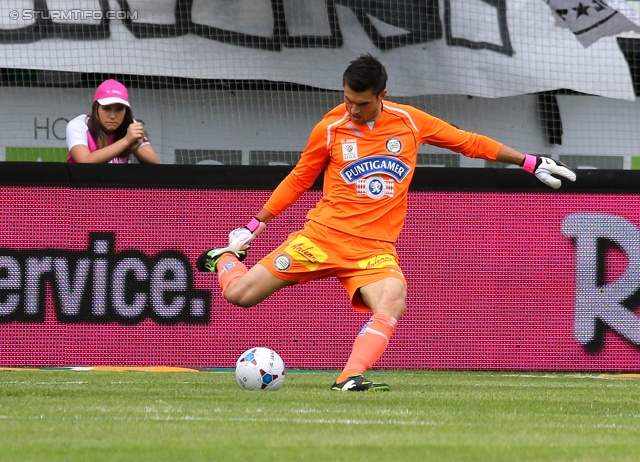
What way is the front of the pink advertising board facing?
toward the camera

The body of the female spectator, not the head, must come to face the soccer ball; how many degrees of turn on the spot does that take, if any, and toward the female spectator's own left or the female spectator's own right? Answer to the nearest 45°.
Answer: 0° — they already face it

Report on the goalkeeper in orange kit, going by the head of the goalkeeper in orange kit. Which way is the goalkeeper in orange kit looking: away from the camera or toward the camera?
toward the camera

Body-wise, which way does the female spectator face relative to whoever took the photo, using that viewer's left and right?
facing the viewer

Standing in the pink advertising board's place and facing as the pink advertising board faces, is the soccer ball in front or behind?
in front

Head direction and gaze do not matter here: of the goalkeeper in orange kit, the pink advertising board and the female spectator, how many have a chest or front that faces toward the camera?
3

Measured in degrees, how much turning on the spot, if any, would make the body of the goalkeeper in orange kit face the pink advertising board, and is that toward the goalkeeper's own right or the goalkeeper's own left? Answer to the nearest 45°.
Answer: approximately 180°

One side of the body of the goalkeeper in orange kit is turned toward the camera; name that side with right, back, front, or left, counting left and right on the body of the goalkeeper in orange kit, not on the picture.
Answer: front

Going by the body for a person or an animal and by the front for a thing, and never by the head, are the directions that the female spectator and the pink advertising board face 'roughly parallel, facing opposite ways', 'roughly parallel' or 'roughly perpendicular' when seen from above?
roughly parallel

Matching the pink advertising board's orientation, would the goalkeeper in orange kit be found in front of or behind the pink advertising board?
in front
